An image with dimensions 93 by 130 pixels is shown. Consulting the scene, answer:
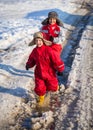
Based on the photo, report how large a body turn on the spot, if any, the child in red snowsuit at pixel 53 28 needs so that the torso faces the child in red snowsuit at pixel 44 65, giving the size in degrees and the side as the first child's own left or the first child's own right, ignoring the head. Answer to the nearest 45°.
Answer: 0° — they already face them

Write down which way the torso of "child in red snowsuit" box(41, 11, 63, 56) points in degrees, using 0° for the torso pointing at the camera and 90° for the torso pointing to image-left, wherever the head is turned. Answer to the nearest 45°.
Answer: approximately 0°
